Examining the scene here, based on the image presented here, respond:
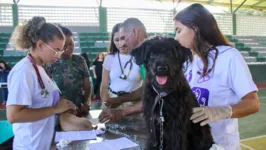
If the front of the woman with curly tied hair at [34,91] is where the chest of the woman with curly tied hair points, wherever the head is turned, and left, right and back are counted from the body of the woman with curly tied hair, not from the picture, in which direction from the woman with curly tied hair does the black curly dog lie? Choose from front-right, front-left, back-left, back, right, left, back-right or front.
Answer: front-right

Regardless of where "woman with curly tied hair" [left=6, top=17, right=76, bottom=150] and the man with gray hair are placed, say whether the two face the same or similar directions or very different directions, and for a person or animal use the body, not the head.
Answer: very different directions

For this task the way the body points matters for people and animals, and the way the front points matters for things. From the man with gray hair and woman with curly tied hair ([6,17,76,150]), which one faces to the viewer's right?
the woman with curly tied hair

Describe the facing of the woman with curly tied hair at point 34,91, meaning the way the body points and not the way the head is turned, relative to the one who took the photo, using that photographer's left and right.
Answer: facing to the right of the viewer

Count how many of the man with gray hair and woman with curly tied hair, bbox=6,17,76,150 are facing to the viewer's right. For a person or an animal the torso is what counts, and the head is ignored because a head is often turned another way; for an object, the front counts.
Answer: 1

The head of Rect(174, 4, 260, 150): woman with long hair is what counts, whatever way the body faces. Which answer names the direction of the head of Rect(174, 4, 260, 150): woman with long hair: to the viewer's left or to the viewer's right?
to the viewer's left
